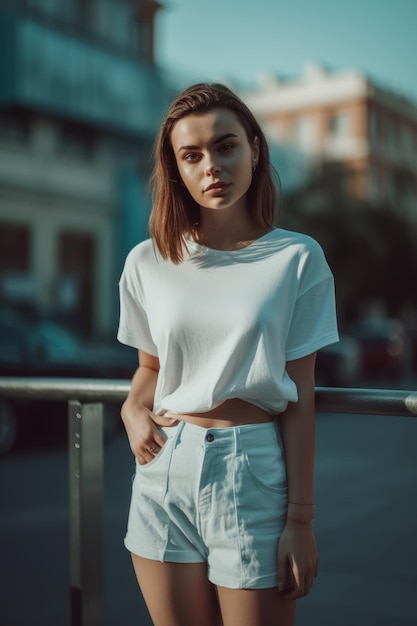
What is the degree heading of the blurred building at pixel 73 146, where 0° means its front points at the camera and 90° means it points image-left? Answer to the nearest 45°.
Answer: approximately 315°

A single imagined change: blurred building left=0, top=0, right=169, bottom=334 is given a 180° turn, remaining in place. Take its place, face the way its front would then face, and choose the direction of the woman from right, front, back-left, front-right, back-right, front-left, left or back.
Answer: back-left

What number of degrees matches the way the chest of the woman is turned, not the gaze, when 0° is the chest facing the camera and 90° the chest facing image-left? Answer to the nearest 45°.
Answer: approximately 0°

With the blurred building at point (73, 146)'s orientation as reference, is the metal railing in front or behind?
in front
